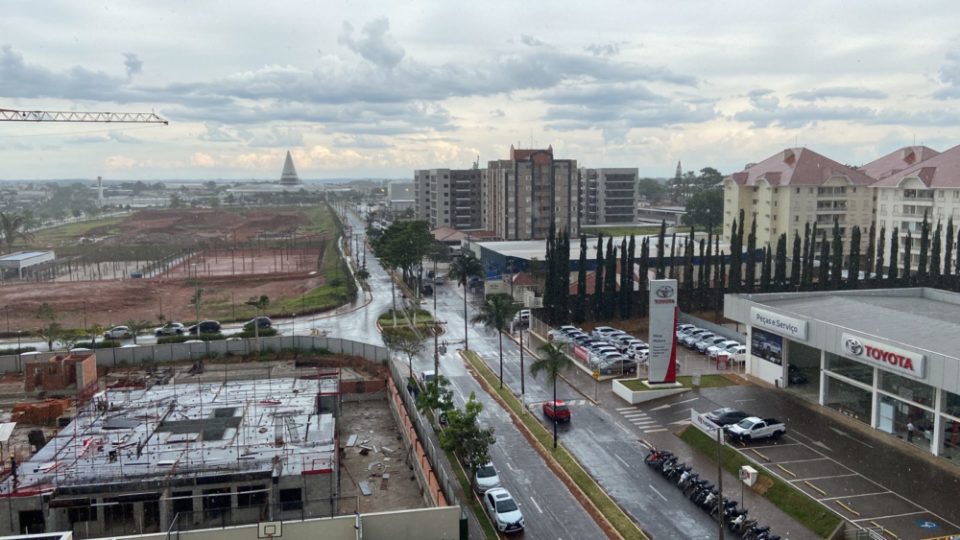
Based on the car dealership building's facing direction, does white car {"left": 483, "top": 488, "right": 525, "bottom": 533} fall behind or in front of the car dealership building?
in front

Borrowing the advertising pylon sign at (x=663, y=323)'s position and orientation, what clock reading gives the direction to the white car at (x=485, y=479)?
The white car is roughly at 1 o'clock from the advertising pylon sign.

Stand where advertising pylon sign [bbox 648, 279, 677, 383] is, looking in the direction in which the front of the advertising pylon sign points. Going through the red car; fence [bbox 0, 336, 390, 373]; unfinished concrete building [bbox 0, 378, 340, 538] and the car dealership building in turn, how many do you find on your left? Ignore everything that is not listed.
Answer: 1

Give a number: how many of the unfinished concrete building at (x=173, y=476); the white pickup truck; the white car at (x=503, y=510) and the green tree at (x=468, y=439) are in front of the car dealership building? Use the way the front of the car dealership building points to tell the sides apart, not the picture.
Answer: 4

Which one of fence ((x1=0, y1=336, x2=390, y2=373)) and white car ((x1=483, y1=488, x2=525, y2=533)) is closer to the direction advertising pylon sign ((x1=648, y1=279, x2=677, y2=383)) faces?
the white car

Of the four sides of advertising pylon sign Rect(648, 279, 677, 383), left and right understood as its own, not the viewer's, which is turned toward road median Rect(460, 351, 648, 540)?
front

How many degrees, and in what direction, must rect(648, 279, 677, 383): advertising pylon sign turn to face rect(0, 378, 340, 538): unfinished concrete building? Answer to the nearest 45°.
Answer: approximately 45° to its right

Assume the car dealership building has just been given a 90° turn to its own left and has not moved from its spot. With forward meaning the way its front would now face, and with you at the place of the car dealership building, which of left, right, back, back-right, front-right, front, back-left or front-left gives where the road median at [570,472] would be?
right

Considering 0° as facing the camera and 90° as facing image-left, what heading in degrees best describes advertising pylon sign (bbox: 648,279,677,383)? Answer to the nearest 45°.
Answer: approximately 0°

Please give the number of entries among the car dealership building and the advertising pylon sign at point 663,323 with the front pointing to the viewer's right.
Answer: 0

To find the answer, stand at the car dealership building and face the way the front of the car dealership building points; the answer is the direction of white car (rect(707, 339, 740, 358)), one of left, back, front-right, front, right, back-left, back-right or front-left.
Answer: right

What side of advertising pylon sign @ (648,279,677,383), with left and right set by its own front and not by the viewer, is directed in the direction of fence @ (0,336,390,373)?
right

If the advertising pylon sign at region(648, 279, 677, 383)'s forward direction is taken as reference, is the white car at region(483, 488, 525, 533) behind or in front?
in front

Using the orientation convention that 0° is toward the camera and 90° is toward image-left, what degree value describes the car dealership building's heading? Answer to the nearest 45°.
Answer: approximately 45°

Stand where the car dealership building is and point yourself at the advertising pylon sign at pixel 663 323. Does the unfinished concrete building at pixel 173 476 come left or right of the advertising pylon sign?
left
